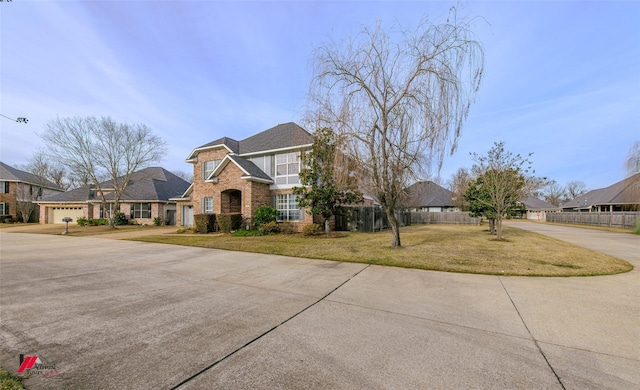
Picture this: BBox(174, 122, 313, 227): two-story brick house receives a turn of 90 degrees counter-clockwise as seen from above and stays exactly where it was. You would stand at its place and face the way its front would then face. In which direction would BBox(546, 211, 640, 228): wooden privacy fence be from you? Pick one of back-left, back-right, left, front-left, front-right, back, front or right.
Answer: front-left

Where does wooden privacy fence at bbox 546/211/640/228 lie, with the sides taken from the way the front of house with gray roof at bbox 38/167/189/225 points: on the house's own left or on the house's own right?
on the house's own left

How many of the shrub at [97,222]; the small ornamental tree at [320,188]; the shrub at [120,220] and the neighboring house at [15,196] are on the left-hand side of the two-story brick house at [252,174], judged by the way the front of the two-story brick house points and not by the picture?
1

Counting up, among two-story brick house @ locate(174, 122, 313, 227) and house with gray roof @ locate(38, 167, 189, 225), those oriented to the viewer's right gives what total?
0

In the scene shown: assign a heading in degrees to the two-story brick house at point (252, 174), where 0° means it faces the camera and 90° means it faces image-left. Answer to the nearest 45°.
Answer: approximately 45°

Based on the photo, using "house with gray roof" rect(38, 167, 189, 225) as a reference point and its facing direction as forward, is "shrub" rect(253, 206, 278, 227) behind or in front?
in front

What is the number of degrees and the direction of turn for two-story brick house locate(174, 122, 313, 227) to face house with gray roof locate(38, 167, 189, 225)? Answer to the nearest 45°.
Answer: approximately 90° to its right

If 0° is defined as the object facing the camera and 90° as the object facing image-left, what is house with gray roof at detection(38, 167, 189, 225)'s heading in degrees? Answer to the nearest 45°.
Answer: approximately 0°

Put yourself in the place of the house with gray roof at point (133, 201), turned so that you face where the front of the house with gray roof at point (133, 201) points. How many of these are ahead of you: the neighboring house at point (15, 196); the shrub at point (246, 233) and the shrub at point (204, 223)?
2
